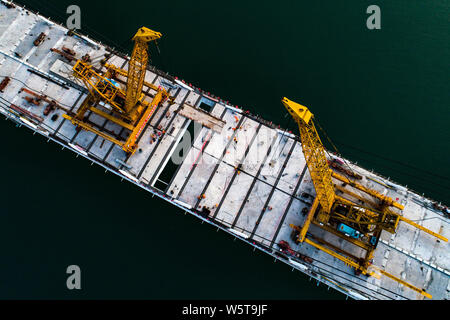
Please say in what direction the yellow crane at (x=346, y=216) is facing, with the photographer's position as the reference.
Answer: facing away from the viewer and to the left of the viewer
